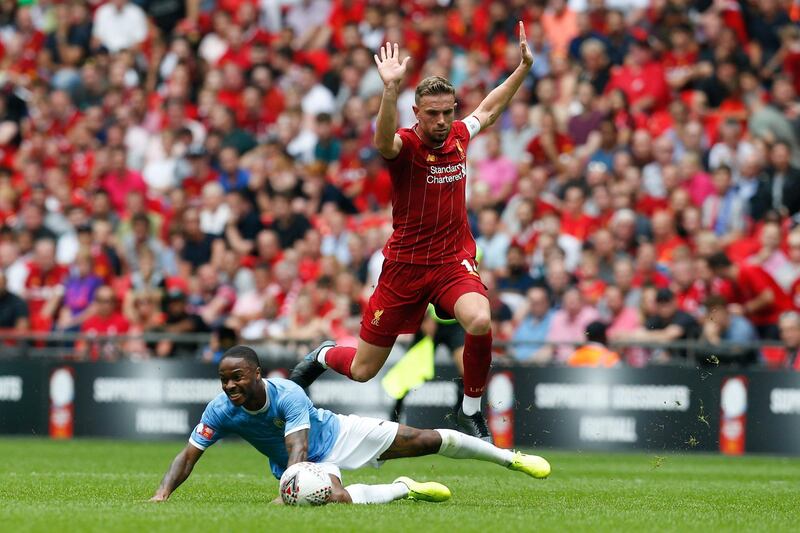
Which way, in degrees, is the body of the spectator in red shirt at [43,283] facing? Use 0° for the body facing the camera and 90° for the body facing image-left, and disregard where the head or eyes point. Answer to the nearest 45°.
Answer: approximately 0°

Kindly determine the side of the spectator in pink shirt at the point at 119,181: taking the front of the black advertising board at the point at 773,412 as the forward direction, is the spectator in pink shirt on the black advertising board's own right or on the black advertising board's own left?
on the black advertising board's own right

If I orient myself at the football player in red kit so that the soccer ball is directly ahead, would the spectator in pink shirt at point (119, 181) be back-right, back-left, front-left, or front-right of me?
back-right

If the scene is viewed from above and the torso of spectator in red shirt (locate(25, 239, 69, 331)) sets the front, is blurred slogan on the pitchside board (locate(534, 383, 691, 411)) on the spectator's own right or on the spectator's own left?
on the spectator's own left

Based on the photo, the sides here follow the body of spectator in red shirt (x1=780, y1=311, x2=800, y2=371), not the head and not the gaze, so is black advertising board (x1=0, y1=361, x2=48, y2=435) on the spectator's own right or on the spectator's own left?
on the spectator's own right

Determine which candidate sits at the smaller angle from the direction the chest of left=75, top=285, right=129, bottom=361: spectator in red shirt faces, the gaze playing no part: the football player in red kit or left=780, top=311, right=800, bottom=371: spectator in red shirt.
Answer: the football player in red kit

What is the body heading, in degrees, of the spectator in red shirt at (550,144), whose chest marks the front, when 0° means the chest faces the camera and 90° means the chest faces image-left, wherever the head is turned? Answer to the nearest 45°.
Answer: approximately 0°

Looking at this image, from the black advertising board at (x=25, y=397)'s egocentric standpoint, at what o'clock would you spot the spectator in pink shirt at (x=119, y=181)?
The spectator in pink shirt is roughly at 7 o'clock from the black advertising board.

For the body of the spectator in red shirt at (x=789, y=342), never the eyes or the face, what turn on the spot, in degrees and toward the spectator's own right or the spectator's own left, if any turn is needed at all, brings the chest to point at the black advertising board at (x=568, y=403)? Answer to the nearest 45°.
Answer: approximately 90° to the spectator's own right
